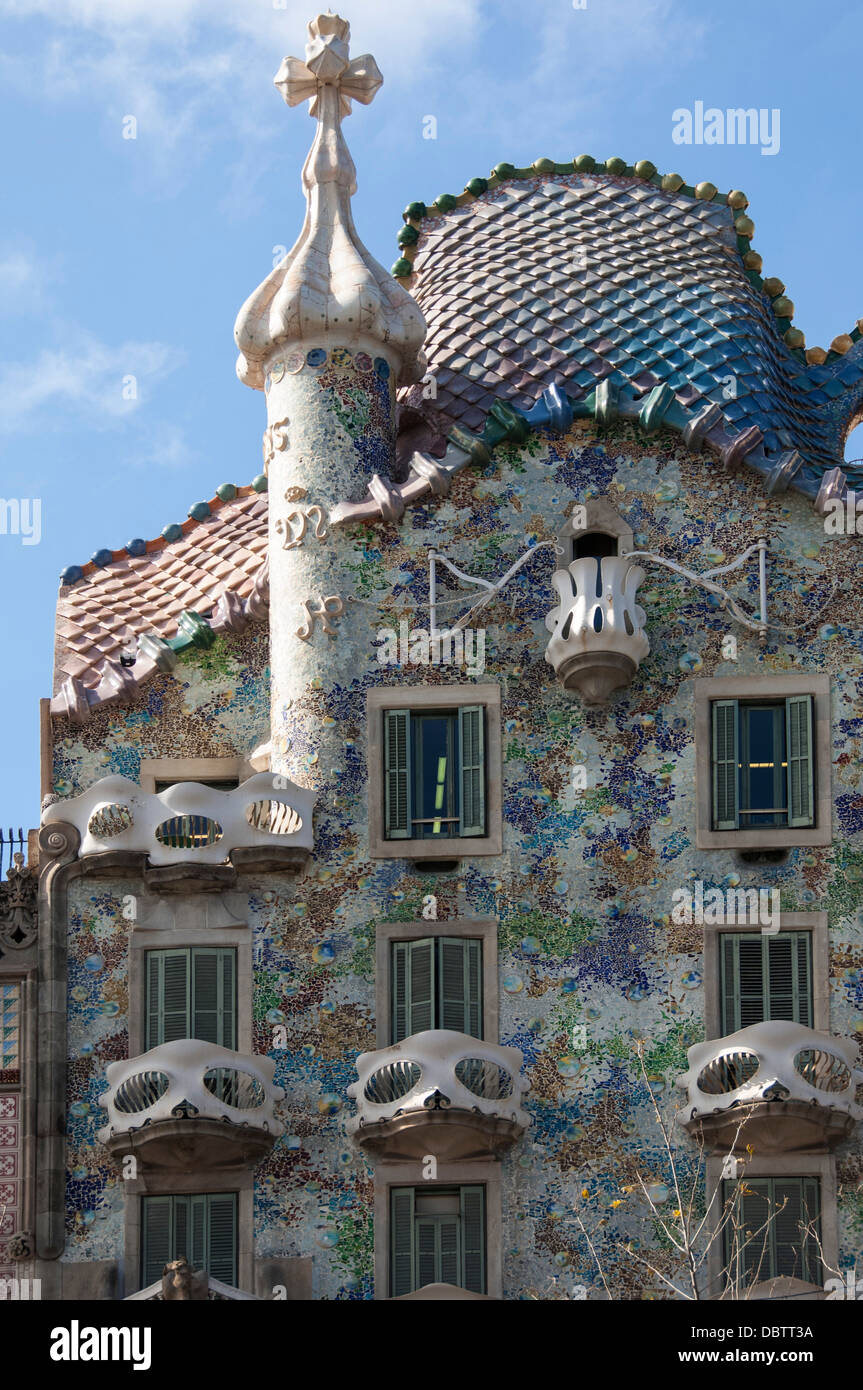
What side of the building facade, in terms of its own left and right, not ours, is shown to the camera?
front
